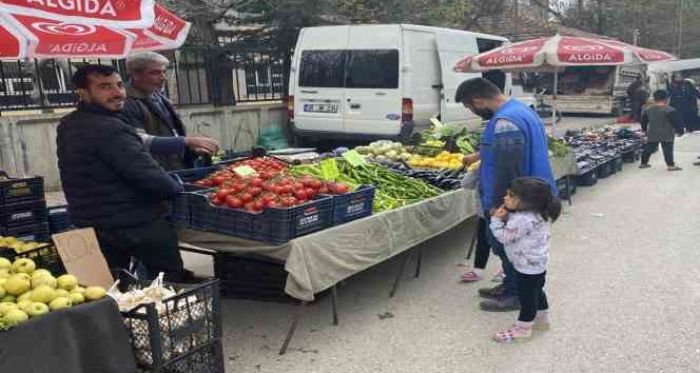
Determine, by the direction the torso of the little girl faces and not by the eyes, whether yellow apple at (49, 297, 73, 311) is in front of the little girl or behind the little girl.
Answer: in front

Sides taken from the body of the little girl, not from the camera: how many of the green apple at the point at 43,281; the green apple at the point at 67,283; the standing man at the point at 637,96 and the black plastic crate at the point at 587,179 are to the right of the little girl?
2

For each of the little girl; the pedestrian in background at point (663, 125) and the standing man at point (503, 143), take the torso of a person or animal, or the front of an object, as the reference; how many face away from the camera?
1

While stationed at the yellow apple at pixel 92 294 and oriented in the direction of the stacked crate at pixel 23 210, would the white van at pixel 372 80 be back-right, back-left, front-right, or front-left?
front-right

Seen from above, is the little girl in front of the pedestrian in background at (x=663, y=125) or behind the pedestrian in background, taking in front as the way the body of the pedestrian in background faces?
behind

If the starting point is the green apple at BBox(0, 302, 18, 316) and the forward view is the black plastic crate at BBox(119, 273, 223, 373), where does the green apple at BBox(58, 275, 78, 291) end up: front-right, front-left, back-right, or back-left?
front-left

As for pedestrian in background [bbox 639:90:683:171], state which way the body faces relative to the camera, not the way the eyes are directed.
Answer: away from the camera

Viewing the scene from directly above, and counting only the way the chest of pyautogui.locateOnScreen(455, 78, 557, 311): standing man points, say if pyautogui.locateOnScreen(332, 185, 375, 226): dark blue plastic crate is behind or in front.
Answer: in front

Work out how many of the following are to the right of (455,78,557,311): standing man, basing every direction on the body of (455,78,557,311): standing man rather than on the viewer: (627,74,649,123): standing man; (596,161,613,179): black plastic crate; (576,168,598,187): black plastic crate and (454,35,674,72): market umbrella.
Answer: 4

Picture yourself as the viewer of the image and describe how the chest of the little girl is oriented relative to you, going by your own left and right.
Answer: facing to the left of the viewer

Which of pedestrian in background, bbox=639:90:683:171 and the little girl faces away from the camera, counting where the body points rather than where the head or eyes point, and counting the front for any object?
the pedestrian in background

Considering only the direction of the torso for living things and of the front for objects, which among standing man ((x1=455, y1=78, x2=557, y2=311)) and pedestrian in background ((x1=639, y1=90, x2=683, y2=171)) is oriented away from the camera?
the pedestrian in background

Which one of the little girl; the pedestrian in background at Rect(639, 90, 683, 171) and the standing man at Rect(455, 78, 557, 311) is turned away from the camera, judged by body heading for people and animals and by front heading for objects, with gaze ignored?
the pedestrian in background

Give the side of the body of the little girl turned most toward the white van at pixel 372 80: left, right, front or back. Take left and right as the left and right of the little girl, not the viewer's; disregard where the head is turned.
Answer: right

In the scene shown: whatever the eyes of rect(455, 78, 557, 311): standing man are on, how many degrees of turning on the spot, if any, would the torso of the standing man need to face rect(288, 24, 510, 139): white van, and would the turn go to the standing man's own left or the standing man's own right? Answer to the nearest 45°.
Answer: approximately 90° to the standing man's own right

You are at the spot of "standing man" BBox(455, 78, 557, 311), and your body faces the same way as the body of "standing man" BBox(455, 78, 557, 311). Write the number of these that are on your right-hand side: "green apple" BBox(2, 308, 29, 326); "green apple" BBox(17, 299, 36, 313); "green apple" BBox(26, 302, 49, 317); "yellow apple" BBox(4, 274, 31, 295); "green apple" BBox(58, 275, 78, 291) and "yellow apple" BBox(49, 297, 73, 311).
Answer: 0

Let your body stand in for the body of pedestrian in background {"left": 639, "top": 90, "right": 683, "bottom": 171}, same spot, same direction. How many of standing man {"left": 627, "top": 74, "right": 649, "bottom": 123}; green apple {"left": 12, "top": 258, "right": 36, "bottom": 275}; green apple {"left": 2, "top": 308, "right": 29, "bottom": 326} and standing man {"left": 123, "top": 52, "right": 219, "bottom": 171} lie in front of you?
1

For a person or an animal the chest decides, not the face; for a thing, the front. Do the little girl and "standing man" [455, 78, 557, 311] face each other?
no

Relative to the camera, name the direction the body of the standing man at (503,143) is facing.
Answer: to the viewer's left

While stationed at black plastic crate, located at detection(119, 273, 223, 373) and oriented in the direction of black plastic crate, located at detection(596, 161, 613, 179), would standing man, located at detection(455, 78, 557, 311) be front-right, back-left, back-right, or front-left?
front-right

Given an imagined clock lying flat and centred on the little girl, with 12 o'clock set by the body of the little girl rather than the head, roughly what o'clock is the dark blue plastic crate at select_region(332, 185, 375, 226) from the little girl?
The dark blue plastic crate is roughly at 12 o'clock from the little girl.

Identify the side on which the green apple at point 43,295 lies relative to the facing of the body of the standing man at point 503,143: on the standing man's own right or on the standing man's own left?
on the standing man's own left

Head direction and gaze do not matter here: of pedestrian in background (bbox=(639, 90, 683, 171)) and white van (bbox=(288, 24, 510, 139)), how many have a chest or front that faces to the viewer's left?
0
